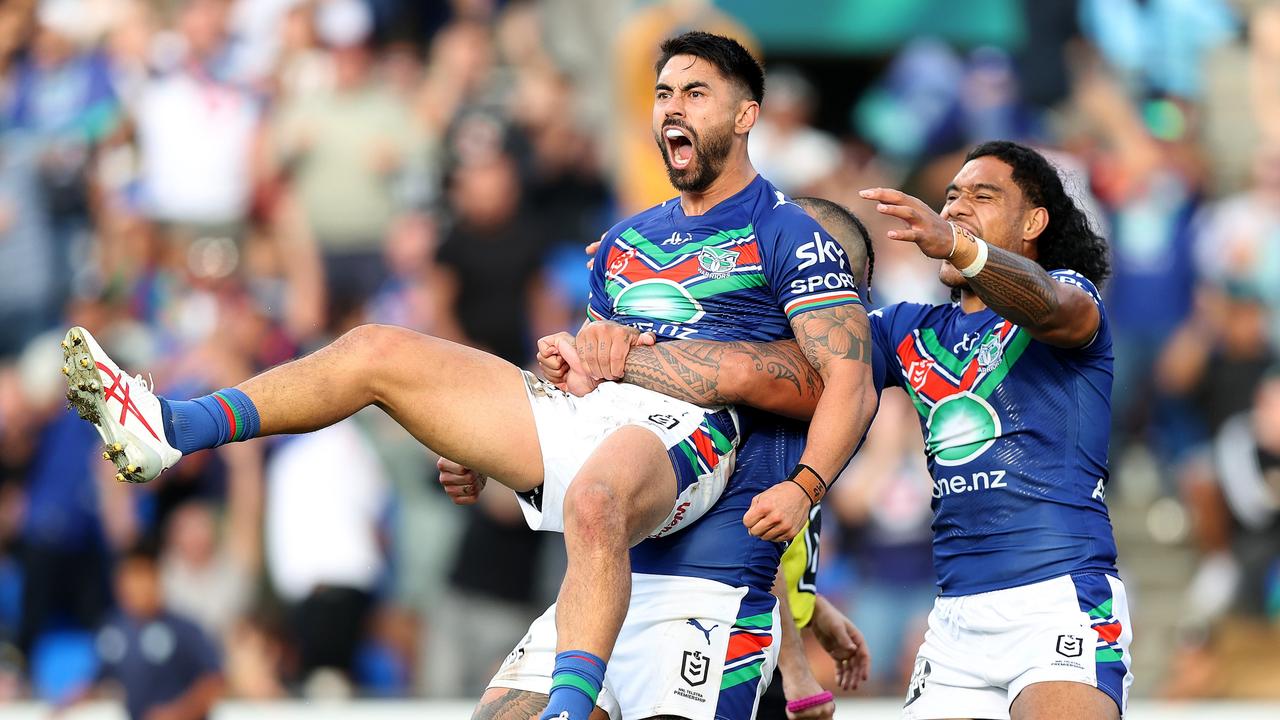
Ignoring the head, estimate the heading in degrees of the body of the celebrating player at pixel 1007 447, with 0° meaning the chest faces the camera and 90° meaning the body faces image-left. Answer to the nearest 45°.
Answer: approximately 45°

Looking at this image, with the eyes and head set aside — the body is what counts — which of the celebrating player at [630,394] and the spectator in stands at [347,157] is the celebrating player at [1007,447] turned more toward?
the celebrating player

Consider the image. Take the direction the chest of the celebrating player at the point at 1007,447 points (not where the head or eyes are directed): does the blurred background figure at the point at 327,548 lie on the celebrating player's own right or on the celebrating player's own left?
on the celebrating player's own right

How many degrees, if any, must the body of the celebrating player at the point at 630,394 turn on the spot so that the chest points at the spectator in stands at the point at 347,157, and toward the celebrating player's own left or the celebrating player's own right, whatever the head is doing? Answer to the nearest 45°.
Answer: approximately 135° to the celebrating player's own right

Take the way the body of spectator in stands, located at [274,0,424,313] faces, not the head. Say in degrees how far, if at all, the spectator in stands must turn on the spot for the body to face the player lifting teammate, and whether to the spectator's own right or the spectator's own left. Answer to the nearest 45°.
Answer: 0° — they already face them

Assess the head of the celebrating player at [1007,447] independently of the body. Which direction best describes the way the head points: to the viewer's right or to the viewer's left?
to the viewer's left

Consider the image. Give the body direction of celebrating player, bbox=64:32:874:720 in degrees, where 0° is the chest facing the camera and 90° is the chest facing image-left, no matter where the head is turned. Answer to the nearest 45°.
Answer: approximately 45°

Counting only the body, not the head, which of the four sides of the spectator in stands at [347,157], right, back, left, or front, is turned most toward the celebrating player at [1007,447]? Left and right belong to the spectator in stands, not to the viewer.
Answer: front

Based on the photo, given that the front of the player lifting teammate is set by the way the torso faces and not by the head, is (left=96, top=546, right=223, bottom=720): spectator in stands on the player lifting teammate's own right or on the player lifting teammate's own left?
on the player lifting teammate's own right

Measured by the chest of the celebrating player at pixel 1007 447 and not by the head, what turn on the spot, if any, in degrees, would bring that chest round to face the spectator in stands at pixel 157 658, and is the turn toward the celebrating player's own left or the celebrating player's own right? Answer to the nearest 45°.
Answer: approximately 90° to the celebrating player's own right
